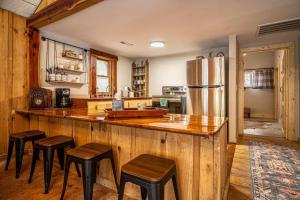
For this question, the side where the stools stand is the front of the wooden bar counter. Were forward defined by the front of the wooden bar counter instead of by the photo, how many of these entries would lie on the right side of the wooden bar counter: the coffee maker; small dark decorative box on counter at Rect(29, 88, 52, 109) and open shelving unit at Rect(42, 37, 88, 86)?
3

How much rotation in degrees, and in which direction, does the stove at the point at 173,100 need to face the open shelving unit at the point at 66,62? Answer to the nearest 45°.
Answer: approximately 45° to its right

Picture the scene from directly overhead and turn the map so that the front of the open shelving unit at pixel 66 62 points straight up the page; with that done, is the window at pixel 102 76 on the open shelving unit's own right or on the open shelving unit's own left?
on the open shelving unit's own left

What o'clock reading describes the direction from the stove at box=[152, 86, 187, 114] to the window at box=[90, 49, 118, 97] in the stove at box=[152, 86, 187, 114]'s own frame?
The window is roughly at 3 o'clock from the stove.

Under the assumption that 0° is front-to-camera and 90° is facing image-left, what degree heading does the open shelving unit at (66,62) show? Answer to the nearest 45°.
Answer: approximately 315°

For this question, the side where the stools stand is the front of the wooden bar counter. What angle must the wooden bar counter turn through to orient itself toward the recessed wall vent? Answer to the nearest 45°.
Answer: approximately 180°
